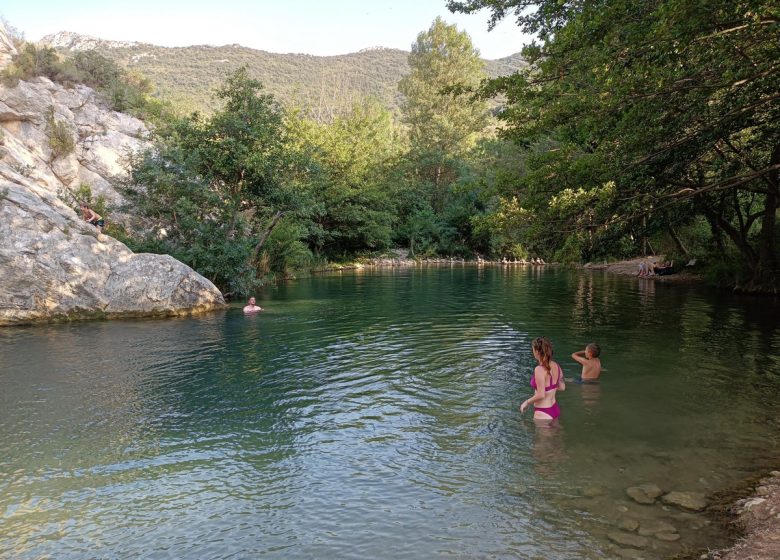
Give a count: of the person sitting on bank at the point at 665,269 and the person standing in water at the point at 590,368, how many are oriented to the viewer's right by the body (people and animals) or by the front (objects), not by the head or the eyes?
0

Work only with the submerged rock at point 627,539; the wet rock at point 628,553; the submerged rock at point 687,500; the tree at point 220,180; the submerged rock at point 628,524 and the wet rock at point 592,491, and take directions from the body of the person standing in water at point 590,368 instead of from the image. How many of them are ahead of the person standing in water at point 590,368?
1

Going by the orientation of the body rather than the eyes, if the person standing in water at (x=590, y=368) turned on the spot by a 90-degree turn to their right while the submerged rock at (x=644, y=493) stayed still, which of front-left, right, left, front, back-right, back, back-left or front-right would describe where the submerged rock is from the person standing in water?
back-right

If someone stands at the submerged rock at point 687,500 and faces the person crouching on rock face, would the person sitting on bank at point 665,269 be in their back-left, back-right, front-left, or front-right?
front-right

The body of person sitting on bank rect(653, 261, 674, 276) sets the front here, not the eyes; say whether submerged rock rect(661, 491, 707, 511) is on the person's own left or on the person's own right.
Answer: on the person's own left

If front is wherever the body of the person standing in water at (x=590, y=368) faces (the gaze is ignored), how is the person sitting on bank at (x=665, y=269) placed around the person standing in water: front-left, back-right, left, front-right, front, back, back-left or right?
front-right

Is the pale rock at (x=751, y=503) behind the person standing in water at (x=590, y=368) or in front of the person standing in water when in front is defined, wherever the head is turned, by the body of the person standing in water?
behind

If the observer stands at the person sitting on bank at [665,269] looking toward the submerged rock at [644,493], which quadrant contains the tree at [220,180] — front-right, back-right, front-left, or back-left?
front-right

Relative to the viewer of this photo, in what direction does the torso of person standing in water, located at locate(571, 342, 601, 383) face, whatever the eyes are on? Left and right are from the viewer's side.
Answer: facing away from the viewer and to the left of the viewer

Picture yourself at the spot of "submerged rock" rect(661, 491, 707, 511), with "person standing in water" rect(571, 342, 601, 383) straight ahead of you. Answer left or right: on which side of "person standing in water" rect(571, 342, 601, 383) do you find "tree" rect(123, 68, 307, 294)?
left
